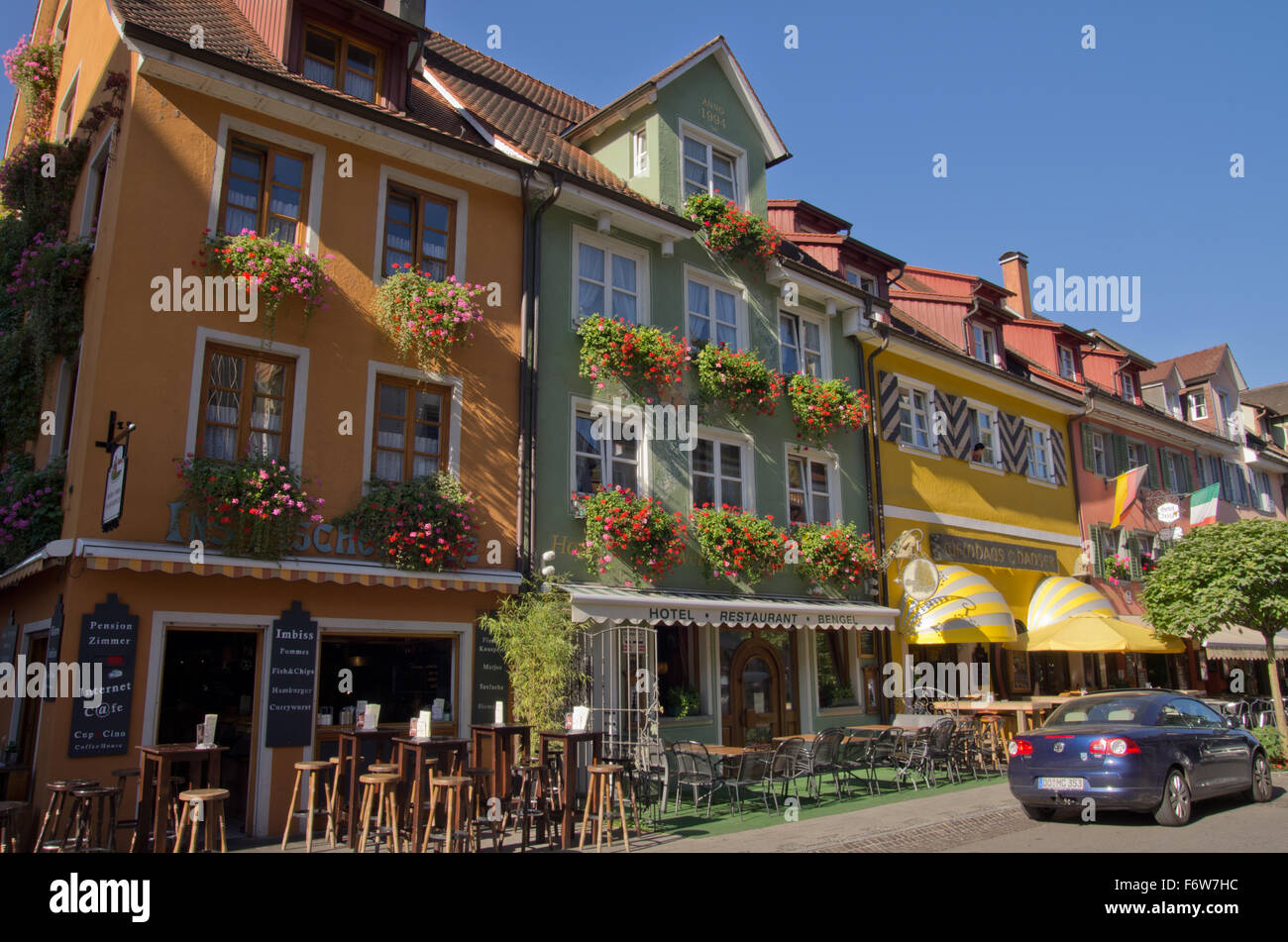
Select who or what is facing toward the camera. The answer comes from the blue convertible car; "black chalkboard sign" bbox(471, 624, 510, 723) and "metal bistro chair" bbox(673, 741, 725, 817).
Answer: the black chalkboard sign

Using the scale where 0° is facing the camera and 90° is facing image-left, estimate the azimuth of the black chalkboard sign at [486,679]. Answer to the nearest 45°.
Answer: approximately 0°

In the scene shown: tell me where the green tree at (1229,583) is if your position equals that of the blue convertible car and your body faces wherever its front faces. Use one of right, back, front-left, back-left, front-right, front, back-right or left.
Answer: front-left

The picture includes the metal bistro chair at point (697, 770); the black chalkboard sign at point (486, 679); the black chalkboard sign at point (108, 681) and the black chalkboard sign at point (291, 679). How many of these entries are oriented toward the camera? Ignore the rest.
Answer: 3

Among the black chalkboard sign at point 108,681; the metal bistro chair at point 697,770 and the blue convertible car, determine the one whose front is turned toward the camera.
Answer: the black chalkboard sign

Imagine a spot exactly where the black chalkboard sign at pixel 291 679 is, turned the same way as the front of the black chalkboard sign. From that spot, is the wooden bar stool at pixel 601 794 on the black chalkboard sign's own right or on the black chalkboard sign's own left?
on the black chalkboard sign's own left

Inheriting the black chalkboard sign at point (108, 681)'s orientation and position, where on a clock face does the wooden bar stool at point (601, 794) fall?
The wooden bar stool is roughly at 10 o'clock from the black chalkboard sign.

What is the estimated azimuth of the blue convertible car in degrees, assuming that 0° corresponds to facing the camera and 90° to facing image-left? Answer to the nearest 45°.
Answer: approximately 225°

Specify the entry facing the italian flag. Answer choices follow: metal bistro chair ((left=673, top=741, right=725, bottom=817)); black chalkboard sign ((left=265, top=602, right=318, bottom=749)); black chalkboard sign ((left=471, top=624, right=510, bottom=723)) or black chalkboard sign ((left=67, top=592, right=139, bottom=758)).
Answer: the metal bistro chair

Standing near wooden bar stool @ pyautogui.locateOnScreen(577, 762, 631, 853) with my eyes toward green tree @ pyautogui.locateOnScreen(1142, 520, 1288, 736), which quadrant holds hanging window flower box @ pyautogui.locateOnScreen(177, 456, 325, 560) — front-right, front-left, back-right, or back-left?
back-left

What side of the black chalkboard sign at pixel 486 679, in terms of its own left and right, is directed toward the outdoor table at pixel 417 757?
front
